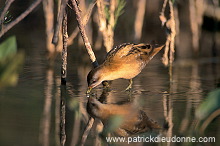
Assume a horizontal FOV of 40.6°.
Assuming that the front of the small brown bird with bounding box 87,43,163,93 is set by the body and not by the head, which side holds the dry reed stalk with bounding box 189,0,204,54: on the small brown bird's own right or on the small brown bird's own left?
on the small brown bird's own right

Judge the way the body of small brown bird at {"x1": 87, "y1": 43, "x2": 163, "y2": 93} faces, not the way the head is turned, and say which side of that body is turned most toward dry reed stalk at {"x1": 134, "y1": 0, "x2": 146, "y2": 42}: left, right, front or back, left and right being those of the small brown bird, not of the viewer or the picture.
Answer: right

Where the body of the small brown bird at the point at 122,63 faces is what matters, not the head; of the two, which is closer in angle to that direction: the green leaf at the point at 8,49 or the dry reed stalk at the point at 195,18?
the green leaf

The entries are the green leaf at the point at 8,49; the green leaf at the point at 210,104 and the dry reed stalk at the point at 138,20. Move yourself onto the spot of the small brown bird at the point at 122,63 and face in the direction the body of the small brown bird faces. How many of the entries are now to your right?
1

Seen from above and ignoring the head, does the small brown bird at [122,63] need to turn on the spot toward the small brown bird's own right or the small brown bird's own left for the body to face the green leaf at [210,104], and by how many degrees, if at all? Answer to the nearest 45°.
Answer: approximately 90° to the small brown bird's own left

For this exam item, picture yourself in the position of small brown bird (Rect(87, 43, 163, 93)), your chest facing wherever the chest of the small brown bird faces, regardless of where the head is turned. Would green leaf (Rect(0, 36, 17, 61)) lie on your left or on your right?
on your left

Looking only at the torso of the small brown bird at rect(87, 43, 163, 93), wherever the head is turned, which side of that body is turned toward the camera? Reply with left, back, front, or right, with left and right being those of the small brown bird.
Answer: left
